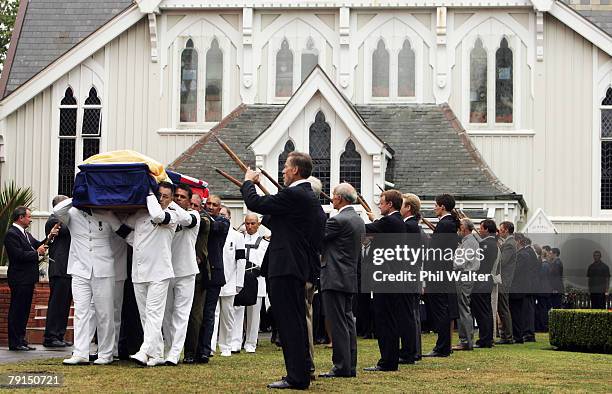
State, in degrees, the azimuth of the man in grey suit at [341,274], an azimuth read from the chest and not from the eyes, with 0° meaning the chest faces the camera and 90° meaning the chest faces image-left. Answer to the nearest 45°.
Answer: approximately 135°

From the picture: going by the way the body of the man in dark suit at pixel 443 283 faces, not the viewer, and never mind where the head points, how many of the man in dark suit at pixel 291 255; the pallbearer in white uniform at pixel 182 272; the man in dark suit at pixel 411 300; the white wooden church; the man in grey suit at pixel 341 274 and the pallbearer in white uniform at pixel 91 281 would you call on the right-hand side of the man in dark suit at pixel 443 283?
1

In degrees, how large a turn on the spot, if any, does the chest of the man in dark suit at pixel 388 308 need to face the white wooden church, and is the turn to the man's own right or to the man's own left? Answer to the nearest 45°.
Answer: approximately 90° to the man's own right

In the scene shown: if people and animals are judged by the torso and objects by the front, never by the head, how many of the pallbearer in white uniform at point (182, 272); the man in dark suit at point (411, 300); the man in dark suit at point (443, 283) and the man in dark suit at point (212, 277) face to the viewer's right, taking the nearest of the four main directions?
0

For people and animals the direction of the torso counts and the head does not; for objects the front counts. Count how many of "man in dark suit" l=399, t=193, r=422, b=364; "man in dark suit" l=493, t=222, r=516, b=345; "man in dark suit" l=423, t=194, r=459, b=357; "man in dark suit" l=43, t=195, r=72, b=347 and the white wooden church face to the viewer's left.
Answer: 3

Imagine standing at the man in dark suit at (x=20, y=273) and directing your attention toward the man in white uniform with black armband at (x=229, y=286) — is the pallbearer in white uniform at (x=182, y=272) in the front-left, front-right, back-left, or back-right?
front-right

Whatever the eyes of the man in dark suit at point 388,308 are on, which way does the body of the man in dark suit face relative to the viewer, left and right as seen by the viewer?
facing to the left of the viewer

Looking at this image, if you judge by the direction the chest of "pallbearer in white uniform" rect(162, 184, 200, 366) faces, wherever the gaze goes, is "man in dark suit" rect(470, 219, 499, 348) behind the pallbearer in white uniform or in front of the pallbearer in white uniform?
behind

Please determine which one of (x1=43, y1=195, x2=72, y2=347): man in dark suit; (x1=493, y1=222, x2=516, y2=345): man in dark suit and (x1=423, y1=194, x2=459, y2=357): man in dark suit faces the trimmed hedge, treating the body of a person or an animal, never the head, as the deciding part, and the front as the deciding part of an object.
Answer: (x1=43, y1=195, x2=72, y2=347): man in dark suit

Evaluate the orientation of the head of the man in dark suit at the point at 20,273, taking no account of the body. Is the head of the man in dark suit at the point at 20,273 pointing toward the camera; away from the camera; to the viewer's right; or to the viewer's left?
to the viewer's right

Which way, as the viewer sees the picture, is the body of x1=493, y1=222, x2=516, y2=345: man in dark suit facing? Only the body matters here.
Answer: to the viewer's left

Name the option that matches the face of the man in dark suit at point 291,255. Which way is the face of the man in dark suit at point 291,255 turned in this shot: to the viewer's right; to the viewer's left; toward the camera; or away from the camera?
to the viewer's left

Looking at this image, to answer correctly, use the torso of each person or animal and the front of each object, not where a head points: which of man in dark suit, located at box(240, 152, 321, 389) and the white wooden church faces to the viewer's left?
the man in dark suit

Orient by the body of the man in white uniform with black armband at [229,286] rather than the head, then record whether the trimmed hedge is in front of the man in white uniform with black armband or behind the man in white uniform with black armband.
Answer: behind

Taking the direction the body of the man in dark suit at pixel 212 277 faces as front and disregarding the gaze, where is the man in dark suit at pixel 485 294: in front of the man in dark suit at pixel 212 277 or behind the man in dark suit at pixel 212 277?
behind
